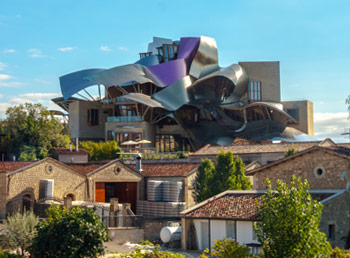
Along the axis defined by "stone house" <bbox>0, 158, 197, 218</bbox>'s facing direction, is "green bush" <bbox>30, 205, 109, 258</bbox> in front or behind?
in front

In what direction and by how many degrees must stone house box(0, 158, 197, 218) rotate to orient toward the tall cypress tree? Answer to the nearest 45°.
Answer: approximately 45° to its left

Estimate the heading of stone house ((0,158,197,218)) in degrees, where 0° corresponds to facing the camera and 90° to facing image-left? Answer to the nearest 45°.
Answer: approximately 0°

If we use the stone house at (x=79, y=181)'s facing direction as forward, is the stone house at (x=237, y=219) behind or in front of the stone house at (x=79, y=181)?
in front

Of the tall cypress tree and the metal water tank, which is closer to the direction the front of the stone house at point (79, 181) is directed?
the metal water tank

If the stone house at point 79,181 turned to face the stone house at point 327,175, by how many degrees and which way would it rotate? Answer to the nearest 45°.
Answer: approximately 45° to its left

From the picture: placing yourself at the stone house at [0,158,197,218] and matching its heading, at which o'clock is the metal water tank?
The metal water tank is roughly at 11 o'clock from the stone house.

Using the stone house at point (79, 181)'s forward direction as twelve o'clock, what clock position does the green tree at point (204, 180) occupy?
The green tree is roughly at 10 o'clock from the stone house.

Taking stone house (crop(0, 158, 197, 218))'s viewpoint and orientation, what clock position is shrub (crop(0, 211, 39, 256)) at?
The shrub is roughly at 12 o'clock from the stone house.

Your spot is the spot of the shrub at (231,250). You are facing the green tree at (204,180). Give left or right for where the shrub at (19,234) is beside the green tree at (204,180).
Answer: left
